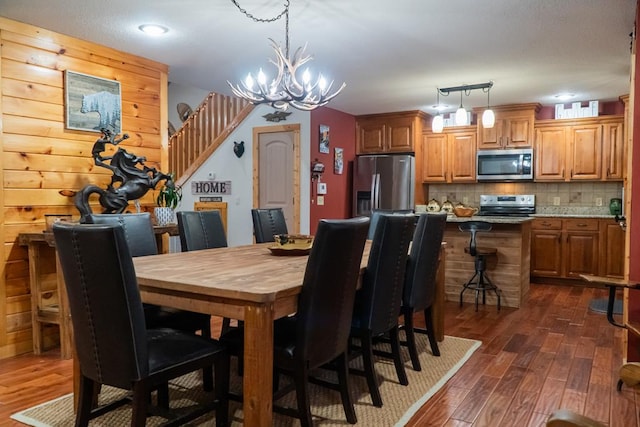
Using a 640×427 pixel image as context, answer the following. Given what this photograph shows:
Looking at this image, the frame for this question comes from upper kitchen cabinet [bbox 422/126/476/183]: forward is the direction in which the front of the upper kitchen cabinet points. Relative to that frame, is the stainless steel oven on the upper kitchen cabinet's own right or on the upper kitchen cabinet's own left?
on the upper kitchen cabinet's own left

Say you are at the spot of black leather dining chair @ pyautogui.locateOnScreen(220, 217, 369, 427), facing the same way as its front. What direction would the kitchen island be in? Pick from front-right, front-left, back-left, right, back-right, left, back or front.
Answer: right

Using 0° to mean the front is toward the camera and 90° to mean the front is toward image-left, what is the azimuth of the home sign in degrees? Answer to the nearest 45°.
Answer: approximately 0°

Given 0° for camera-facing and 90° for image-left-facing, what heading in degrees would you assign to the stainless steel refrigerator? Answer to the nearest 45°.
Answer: approximately 0°

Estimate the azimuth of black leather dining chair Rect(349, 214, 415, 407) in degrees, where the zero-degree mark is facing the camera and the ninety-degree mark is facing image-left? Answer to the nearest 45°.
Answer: approximately 135°

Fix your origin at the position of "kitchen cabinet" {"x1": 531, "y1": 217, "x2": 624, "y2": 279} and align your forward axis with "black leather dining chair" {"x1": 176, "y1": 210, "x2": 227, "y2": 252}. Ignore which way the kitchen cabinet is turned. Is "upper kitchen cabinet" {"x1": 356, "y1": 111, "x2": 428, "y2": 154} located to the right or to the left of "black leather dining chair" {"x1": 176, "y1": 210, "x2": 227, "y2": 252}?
right

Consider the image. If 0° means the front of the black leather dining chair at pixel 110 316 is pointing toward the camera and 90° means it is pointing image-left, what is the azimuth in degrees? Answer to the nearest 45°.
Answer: approximately 225°

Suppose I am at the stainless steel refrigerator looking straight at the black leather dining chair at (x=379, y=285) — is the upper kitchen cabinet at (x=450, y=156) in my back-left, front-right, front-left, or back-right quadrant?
back-left

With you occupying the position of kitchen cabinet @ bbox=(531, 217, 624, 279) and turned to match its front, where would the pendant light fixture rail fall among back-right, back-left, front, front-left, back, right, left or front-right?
front-right

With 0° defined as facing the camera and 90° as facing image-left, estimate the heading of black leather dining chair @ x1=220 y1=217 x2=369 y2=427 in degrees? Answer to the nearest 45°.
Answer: approximately 135°
